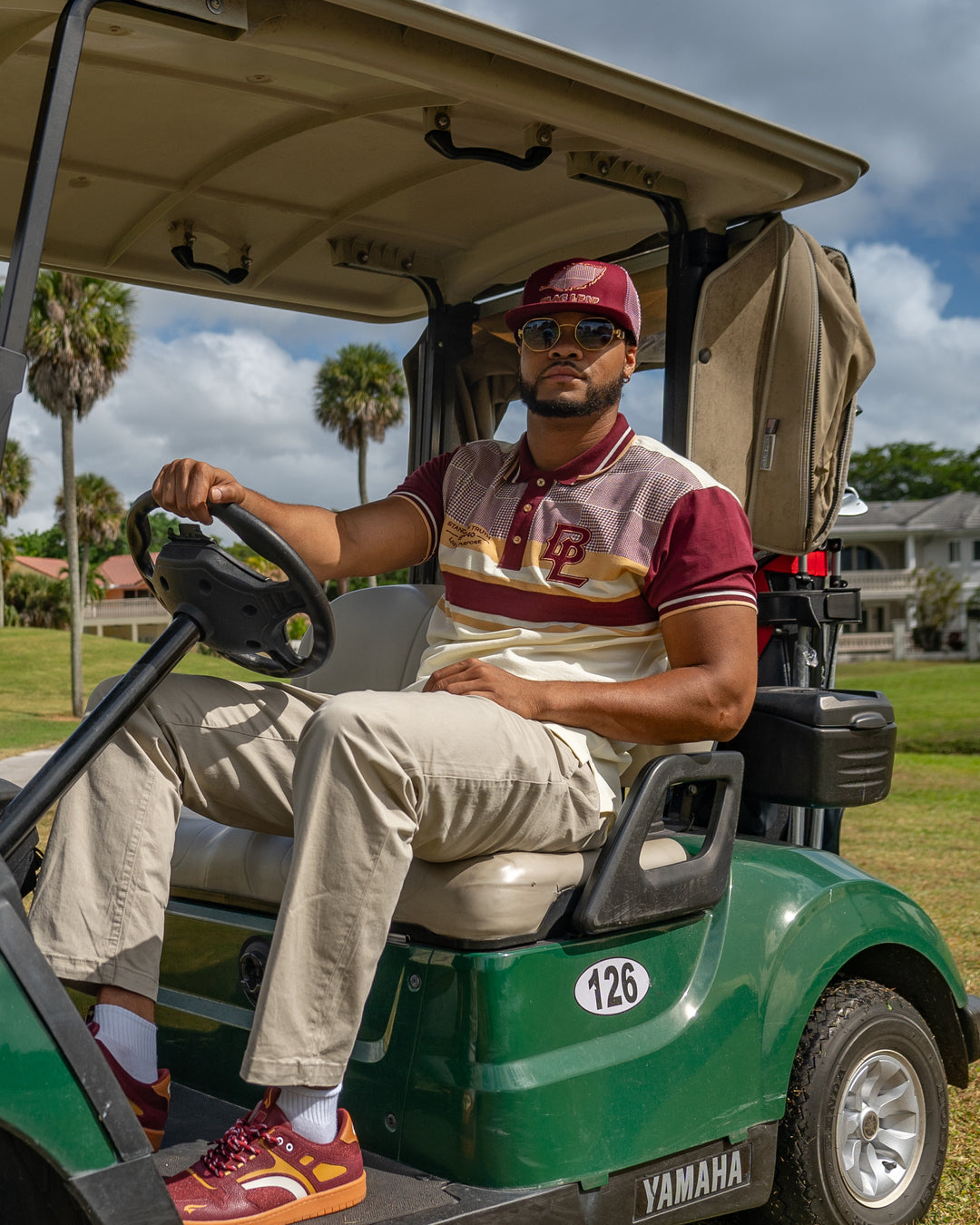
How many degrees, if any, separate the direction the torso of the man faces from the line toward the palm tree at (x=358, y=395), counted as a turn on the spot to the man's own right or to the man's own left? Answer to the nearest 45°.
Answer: approximately 135° to the man's own right

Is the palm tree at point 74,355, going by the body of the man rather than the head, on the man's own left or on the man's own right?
on the man's own right

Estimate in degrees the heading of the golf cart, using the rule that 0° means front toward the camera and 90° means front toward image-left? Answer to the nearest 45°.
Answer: approximately 45°

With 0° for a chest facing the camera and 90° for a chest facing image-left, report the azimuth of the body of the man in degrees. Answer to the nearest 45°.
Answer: approximately 45°
